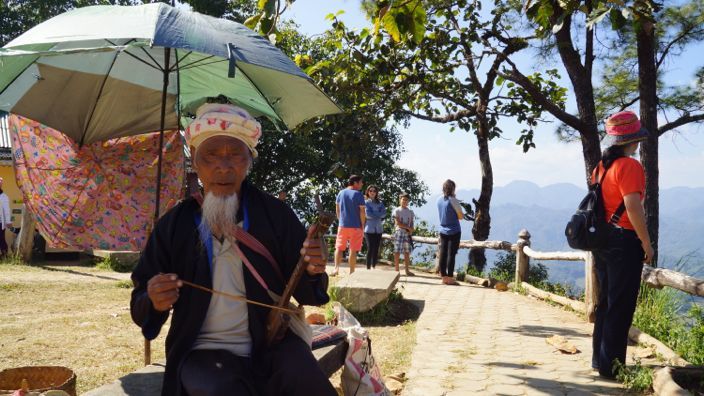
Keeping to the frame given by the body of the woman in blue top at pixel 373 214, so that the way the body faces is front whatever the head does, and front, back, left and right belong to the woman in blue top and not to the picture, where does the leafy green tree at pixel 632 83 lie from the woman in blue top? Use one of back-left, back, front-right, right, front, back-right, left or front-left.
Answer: left

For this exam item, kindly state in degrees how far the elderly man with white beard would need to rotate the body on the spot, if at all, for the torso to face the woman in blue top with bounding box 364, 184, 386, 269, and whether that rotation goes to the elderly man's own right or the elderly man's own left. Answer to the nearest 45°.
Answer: approximately 180°

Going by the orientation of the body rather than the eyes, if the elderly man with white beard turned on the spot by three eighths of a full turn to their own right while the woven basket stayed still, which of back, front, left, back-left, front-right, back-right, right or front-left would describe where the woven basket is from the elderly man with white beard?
front

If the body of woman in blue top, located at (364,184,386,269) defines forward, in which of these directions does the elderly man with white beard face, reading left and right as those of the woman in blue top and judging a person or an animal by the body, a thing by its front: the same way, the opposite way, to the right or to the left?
the same way

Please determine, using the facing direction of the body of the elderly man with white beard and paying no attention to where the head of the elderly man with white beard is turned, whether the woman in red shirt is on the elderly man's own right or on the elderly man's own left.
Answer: on the elderly man's own left

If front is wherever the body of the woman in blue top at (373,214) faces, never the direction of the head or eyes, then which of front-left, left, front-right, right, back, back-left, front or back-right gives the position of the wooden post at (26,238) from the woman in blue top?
right

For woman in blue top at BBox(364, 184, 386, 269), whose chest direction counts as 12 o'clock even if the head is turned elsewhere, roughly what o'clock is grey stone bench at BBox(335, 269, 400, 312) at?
The grey stone bench is roughly at 12 o'clock from the woman in blue top.

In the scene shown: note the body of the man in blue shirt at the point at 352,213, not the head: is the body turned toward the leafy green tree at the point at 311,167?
no

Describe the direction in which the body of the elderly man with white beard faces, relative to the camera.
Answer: toward the camera

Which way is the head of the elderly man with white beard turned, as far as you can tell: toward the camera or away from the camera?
toward the camera
